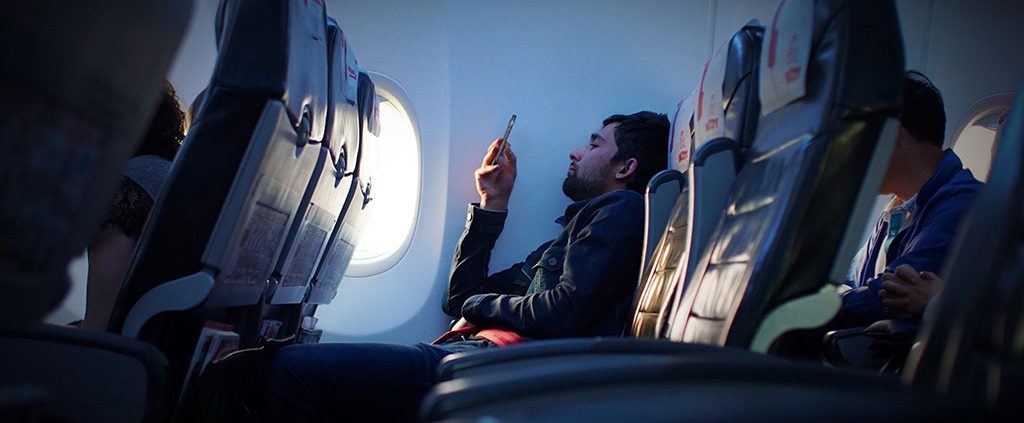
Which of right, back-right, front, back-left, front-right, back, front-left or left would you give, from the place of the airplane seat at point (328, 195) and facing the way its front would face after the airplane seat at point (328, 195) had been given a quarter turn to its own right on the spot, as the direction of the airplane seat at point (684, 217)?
right

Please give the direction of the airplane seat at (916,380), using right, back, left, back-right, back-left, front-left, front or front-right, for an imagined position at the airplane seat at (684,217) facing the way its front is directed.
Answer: left

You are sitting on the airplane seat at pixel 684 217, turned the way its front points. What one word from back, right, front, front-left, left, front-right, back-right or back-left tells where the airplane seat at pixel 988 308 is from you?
left

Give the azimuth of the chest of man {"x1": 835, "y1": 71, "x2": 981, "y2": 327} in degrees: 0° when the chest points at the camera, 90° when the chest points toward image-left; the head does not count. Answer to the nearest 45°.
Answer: approximately 45°

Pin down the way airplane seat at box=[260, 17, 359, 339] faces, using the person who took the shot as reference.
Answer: facing away from the viewer and to the left of the viewer

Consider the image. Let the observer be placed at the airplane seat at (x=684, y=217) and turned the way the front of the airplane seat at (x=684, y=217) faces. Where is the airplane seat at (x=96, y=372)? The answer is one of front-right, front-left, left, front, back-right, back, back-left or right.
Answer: front-left

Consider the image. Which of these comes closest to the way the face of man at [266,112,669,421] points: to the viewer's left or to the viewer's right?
to the viewer's left

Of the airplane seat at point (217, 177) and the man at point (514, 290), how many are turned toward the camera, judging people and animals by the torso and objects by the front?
0

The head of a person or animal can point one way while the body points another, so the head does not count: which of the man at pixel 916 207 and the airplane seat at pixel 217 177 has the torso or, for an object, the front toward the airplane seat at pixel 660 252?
the man

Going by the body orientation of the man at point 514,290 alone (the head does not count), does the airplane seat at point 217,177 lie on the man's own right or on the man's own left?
on the man's own left

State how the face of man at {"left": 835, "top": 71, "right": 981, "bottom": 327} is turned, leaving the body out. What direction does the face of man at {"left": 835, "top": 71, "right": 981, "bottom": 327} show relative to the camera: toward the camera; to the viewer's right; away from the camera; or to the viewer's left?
to the viewer's left

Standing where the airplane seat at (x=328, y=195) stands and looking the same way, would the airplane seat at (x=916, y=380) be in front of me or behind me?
behind

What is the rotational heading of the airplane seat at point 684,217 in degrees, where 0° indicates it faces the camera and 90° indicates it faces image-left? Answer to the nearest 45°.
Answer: approximately 90°

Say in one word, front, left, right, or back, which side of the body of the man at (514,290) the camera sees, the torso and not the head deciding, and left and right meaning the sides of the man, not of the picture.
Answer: left

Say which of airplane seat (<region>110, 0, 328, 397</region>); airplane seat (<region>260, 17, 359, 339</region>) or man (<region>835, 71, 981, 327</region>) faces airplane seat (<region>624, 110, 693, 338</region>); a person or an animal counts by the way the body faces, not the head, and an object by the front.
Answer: the man
